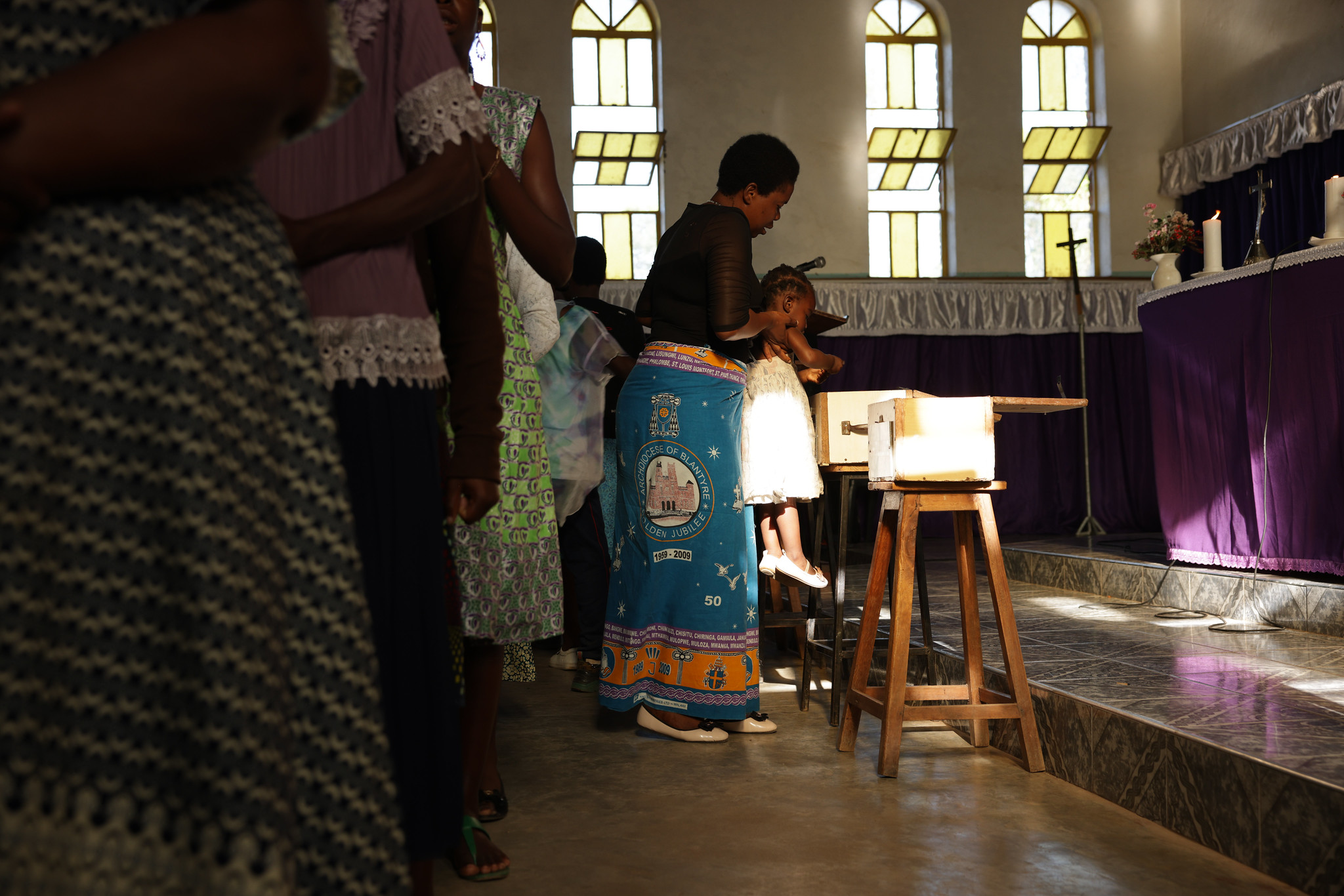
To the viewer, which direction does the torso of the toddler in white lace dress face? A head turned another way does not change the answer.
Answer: to the viewer's right

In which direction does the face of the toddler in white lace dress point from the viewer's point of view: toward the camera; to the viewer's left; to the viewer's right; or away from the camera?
to the viewer's right

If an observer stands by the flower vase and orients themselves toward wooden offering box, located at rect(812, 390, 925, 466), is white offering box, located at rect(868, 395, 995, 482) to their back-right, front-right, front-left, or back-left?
front-left

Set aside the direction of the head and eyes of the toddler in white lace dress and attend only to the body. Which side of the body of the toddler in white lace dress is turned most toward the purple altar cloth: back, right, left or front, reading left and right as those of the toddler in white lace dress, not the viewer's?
front

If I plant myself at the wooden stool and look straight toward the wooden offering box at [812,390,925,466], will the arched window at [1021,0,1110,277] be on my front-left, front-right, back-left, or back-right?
front-right

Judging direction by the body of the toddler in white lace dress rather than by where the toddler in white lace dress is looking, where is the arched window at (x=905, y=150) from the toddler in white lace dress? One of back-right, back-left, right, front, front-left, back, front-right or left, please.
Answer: left

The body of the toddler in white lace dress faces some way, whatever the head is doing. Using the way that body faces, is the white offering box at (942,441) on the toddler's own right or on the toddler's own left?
on the toddler's own right

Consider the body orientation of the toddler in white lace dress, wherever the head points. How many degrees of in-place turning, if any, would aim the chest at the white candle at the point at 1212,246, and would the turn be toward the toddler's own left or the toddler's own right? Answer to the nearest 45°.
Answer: approximately 45° to the toddler's own left

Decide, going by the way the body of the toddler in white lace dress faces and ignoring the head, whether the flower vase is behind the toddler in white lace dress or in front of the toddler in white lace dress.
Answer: in front
